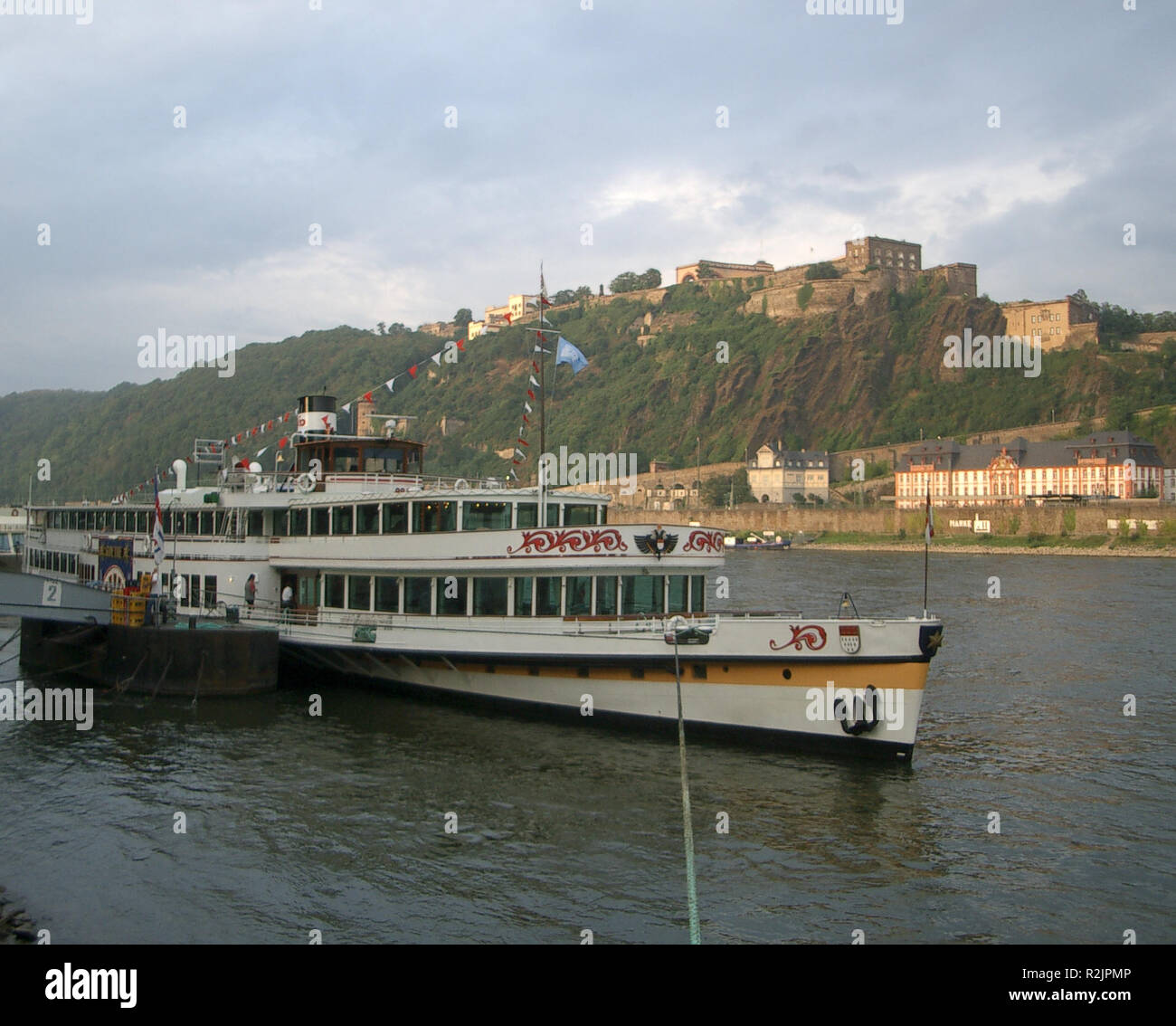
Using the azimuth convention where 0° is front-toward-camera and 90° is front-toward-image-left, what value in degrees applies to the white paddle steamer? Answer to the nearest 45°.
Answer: approximately 315°
